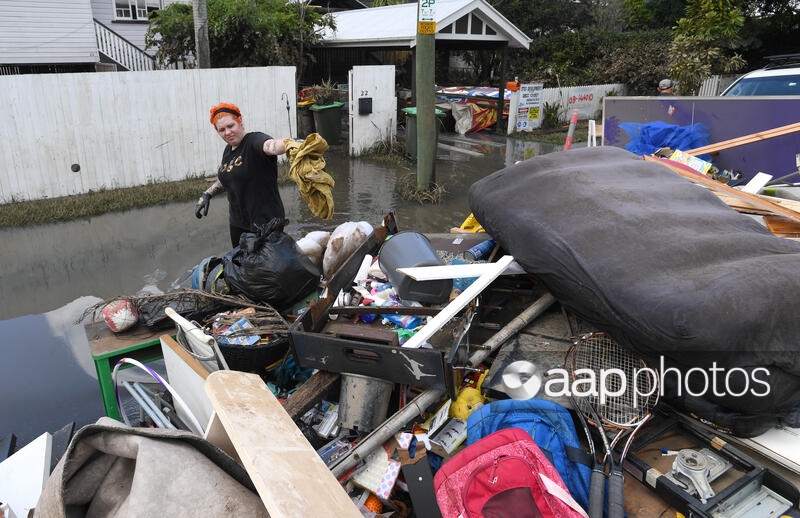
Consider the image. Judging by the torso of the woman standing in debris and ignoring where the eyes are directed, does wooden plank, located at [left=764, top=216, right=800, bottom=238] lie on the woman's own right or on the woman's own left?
on the woman's own left

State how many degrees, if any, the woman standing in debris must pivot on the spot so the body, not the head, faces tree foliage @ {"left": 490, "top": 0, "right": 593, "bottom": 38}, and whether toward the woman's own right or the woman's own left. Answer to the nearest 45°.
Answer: approximately 180°

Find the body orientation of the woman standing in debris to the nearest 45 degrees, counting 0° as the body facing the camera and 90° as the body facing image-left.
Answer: approximately 45°

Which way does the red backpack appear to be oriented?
toward the camera

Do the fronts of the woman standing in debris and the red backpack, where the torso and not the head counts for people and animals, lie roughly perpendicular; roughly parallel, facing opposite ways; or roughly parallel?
roughly parallel

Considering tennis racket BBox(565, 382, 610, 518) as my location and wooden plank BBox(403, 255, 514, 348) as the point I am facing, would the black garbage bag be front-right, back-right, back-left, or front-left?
front-left

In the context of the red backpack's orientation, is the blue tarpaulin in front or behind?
behind

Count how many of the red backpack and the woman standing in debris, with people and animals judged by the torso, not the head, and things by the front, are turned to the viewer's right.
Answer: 0

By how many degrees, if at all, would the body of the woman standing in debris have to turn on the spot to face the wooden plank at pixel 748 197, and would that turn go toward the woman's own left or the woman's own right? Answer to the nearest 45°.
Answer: approximately 135° to the woman's own left

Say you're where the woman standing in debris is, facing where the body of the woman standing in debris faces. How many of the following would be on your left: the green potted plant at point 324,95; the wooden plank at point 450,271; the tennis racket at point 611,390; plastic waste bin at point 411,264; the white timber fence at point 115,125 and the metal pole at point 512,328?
4

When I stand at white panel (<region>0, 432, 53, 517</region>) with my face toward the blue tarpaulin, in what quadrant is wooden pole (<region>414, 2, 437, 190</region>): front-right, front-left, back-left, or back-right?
front-left

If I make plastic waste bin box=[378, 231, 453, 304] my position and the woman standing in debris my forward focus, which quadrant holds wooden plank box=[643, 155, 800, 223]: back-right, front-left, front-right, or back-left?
back-right

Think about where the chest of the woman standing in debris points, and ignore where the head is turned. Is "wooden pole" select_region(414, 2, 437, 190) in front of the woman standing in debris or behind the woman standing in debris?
behind

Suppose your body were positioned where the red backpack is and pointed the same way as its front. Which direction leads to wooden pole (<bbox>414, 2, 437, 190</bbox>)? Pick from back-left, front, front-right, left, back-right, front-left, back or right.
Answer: back
